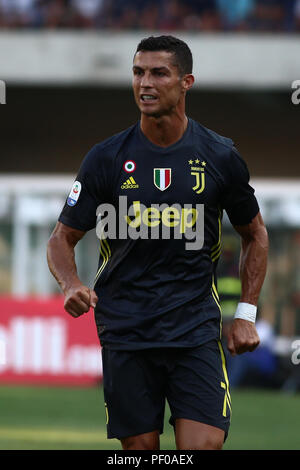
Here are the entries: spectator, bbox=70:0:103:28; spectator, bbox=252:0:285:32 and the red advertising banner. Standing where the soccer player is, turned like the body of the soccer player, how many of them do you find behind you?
3

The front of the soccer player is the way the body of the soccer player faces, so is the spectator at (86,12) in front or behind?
behind

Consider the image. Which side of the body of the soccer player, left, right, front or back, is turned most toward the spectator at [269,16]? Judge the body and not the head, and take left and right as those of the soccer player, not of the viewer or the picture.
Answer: back

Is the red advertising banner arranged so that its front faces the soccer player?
yes

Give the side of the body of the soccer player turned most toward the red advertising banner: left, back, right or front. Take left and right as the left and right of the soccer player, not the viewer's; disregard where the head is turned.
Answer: back

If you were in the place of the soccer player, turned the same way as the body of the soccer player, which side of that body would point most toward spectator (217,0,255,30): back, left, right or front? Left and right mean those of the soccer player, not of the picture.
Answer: back

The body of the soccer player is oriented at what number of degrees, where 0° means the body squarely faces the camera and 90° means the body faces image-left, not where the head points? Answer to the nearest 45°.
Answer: approximately 0°

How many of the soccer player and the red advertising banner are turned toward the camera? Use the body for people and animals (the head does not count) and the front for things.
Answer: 2

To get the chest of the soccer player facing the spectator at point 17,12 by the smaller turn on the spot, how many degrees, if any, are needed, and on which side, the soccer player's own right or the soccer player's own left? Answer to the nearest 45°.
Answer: approximately 180°
